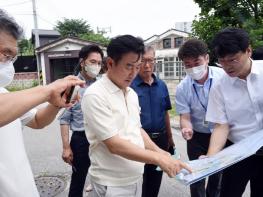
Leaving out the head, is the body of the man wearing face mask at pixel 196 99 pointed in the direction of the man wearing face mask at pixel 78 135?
no

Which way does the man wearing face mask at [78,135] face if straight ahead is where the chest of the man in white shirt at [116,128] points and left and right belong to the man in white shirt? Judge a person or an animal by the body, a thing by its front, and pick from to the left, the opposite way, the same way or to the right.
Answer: the same way

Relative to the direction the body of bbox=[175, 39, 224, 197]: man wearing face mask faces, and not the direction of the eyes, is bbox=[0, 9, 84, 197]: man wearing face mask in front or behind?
in front

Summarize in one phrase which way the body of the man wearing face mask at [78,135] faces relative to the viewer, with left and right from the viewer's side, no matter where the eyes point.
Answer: facing the viewer and to the right of the viewer

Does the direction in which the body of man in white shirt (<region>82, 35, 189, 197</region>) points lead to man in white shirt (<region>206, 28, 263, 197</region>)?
no

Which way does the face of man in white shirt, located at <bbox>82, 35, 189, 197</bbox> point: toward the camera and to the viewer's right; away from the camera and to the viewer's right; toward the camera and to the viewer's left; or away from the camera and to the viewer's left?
toward the camera and to the viewer's right

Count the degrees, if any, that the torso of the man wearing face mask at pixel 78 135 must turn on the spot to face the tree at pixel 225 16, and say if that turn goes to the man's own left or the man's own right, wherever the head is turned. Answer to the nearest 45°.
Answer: approximately 90° to the man's own left

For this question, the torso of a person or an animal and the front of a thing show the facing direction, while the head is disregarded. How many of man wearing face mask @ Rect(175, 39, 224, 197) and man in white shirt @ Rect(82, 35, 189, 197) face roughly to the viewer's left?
0

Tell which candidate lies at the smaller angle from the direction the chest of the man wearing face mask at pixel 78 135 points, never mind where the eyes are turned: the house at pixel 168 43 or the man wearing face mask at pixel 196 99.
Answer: the man wearing face mask

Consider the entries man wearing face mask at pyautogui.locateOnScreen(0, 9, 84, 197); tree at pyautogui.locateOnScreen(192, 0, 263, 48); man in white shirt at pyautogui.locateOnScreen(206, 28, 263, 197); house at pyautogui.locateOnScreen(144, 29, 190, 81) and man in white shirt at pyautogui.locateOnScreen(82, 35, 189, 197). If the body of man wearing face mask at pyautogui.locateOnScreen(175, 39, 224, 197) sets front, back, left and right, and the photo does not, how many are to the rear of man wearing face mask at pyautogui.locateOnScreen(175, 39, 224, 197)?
2

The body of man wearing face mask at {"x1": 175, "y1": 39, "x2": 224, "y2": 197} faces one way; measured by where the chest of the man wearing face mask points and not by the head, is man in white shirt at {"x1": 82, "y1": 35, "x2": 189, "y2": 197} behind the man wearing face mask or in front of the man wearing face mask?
in front

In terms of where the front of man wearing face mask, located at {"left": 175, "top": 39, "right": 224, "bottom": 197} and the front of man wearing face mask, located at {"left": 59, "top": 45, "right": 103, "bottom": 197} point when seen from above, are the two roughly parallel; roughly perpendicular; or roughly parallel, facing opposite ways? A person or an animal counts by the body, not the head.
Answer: roughly perpendicular

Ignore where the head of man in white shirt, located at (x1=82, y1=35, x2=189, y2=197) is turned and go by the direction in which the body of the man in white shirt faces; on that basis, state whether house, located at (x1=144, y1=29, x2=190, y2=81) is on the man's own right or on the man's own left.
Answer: on the man's own left

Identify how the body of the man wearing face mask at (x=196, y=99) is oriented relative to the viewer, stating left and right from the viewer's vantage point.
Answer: facing the viewer

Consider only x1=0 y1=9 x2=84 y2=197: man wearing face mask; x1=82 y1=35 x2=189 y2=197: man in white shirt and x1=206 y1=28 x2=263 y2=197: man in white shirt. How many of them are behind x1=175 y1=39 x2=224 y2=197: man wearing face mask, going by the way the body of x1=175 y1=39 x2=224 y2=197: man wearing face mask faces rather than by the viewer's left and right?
0

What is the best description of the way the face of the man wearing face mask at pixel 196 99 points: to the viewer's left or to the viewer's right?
to the viewer's left

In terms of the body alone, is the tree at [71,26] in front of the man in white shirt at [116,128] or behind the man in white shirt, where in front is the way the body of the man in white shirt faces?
behind

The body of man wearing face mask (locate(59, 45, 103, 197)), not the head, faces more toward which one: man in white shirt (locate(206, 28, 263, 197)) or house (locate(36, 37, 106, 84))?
the man in white shirt
